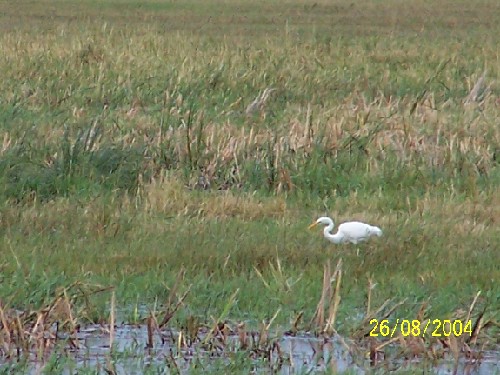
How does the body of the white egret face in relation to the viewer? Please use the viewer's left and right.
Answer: facing to the left of the viewer
